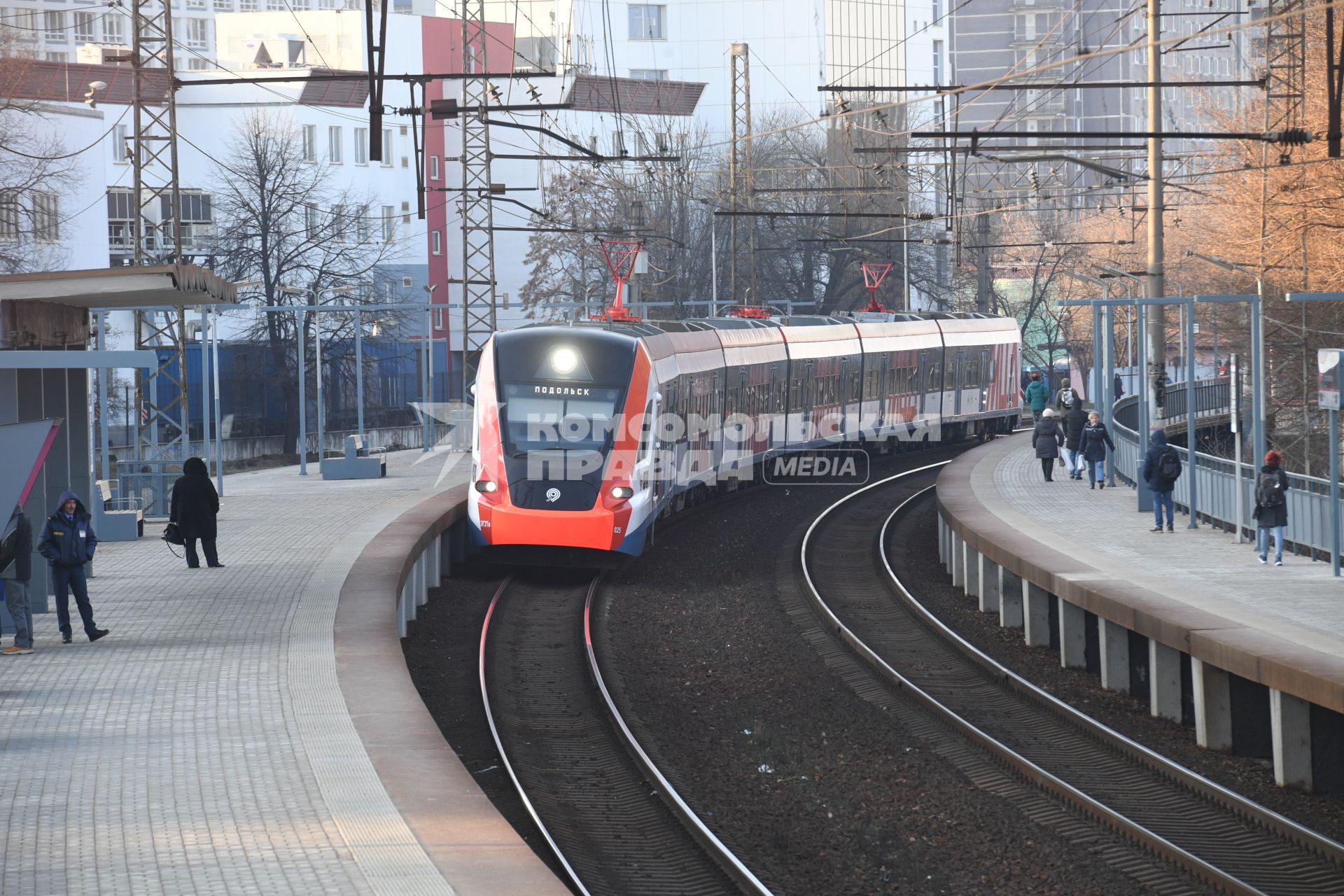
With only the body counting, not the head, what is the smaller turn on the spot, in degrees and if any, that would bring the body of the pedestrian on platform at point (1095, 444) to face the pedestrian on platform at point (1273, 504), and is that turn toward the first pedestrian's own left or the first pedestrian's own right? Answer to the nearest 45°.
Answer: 0° — they already face them

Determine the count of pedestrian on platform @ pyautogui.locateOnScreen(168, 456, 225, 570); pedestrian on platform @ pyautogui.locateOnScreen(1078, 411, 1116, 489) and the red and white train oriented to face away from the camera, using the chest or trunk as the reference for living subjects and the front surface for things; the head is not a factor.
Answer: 1

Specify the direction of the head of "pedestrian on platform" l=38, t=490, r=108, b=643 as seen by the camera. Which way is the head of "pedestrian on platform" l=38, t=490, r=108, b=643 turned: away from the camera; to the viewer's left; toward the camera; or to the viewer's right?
toward the camera

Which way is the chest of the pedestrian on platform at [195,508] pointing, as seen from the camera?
away from the camera

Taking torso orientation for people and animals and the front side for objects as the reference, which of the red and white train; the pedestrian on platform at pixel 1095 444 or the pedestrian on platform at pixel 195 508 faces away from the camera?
the pedestrian on platform at pixel 195 508

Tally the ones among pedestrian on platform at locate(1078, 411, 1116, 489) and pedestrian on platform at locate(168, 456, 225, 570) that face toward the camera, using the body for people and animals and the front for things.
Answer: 1

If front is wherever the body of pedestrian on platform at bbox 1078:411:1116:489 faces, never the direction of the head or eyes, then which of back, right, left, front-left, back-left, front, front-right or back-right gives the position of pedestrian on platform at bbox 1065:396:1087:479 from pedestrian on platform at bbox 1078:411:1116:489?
back

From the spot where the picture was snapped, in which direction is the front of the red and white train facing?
facing the viewer and to the left of the viewer

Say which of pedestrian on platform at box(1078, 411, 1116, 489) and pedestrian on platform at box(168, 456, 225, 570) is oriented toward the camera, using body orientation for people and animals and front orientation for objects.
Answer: pedestrian on platform at box(1078, 411, 1116, 489)

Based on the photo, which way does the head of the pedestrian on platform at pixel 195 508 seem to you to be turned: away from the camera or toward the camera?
away from the camera

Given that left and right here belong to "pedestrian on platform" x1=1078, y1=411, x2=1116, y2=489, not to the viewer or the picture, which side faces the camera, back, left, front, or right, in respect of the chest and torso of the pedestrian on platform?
front

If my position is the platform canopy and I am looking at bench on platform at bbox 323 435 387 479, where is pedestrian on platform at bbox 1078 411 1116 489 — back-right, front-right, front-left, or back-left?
front-right
